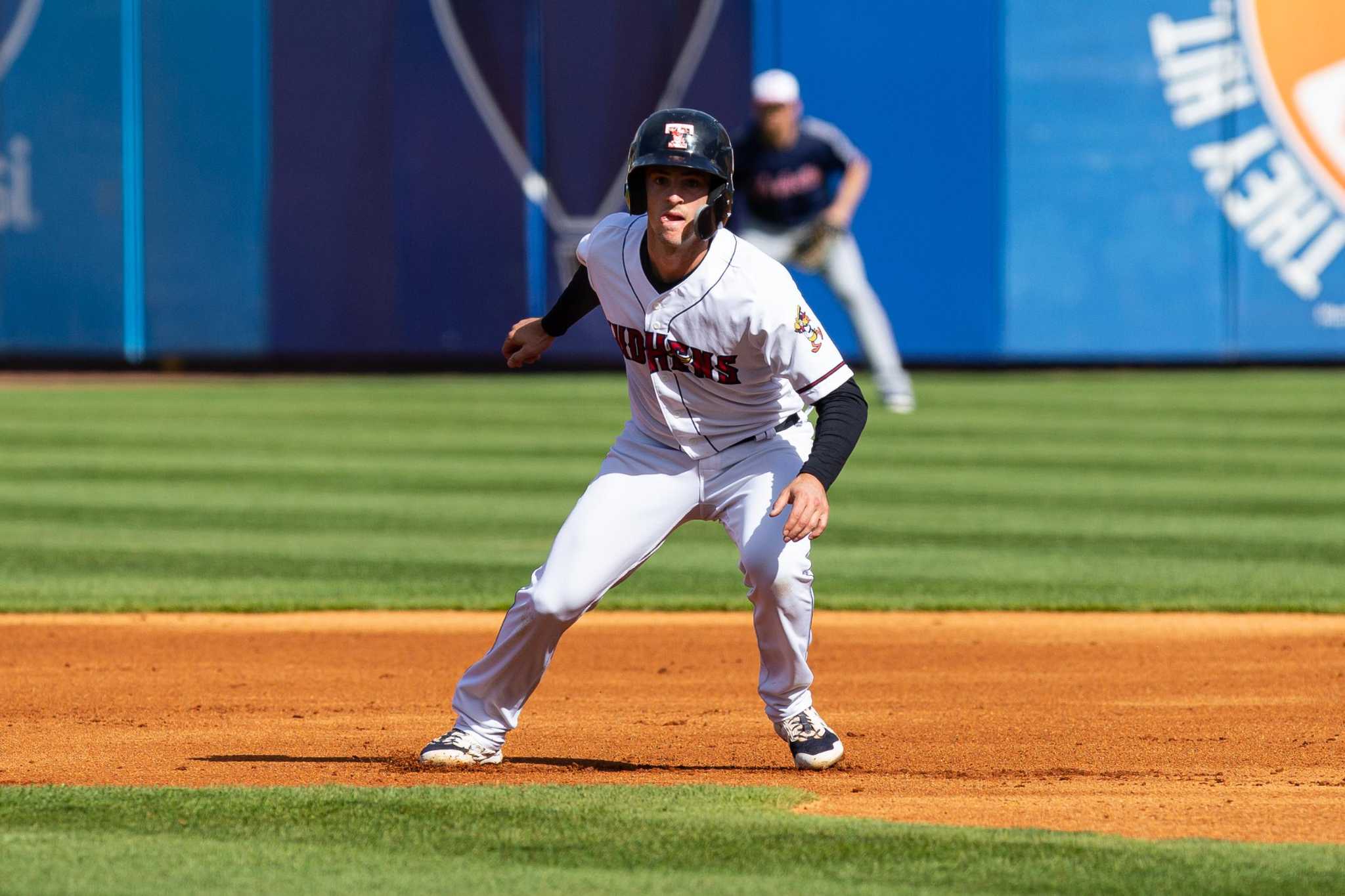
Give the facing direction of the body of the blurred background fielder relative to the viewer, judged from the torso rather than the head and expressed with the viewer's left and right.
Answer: facing the viewer

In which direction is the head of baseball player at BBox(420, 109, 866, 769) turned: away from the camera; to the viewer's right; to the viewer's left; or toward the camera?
toward the camera

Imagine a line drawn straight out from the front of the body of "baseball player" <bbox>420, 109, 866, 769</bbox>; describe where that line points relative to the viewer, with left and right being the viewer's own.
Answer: facing the viewer and to the left of the viewer

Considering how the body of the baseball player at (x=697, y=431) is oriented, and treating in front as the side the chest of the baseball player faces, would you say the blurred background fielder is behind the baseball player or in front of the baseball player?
behind

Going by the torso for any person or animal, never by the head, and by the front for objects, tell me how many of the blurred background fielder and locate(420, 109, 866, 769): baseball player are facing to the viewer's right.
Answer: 0

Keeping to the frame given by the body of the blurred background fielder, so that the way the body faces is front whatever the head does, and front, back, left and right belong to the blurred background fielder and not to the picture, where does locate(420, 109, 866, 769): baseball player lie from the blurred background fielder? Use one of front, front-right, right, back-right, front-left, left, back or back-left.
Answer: front
